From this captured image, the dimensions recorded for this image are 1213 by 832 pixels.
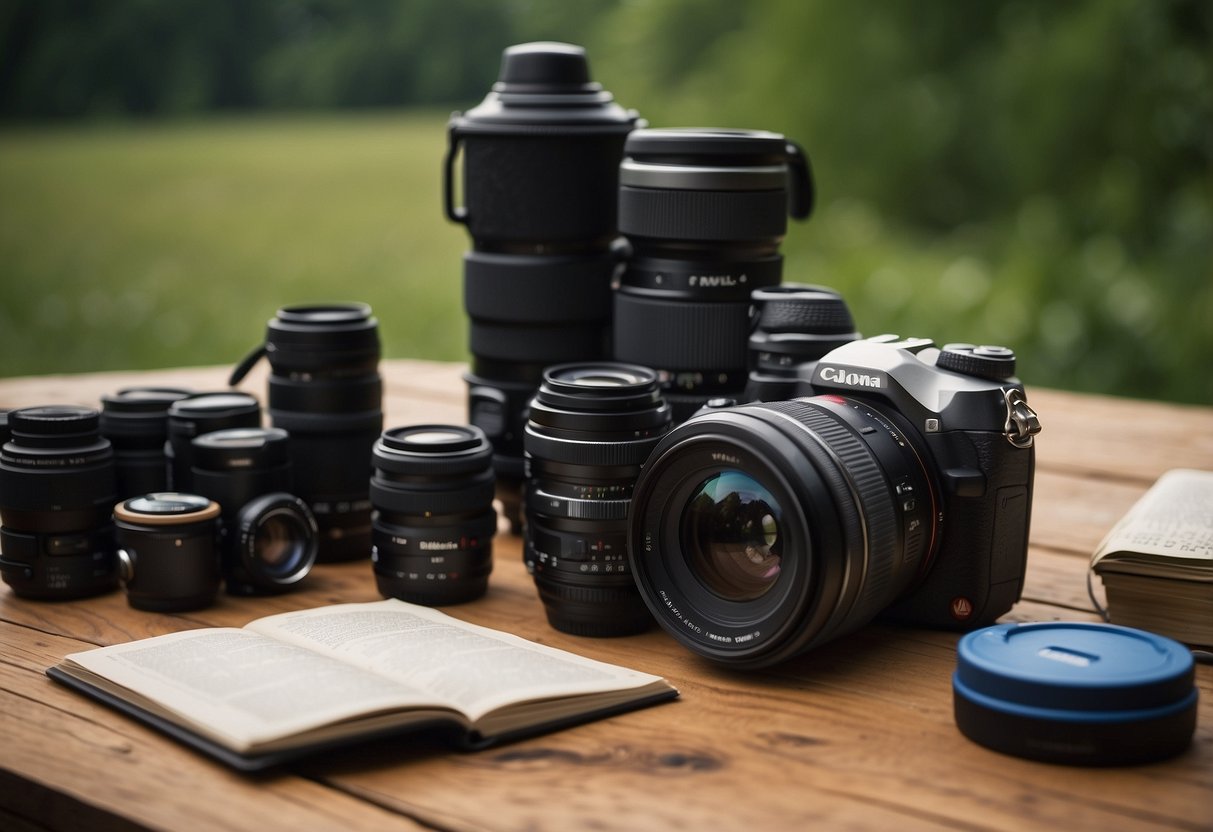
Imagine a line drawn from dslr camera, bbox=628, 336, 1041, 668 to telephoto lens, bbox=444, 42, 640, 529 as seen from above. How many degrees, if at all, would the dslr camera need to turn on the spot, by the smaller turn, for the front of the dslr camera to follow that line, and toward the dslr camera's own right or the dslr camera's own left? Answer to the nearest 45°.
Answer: approximately 90° to the dslr camera's own right

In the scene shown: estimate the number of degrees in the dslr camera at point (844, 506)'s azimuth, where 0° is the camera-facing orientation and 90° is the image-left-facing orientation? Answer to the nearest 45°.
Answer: approximately 45°

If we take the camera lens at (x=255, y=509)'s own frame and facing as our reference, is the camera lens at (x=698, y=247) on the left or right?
on its left
